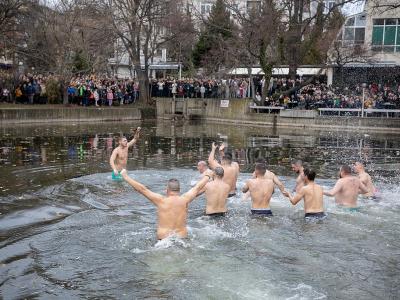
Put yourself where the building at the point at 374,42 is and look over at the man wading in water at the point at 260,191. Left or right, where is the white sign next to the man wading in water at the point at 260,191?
right

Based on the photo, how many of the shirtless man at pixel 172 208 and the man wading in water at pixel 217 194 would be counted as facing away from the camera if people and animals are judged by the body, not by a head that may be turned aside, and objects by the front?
2

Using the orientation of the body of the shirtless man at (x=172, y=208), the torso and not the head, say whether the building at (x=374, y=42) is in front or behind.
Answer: in front

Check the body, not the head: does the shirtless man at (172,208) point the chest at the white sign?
yes

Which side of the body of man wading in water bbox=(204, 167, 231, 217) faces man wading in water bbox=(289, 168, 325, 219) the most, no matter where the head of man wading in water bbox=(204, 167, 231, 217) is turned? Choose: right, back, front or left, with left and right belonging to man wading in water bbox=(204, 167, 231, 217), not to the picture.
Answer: right

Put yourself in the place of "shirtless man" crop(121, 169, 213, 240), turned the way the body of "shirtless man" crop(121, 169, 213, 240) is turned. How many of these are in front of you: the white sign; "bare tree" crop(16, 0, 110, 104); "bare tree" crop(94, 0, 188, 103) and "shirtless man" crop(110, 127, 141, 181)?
4

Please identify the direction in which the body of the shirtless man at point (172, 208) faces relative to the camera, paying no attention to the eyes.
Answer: away from the camera

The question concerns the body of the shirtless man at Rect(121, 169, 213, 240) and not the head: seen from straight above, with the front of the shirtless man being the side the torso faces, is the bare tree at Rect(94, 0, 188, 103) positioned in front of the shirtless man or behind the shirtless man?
in front

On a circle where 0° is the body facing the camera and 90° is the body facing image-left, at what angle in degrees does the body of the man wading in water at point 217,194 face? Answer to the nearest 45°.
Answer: approximately 180°

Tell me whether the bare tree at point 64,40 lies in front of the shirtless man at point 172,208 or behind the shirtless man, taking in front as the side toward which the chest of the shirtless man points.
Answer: in front

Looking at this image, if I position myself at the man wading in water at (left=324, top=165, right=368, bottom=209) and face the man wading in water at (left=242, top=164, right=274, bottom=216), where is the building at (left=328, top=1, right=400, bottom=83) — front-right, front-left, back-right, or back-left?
back-right
